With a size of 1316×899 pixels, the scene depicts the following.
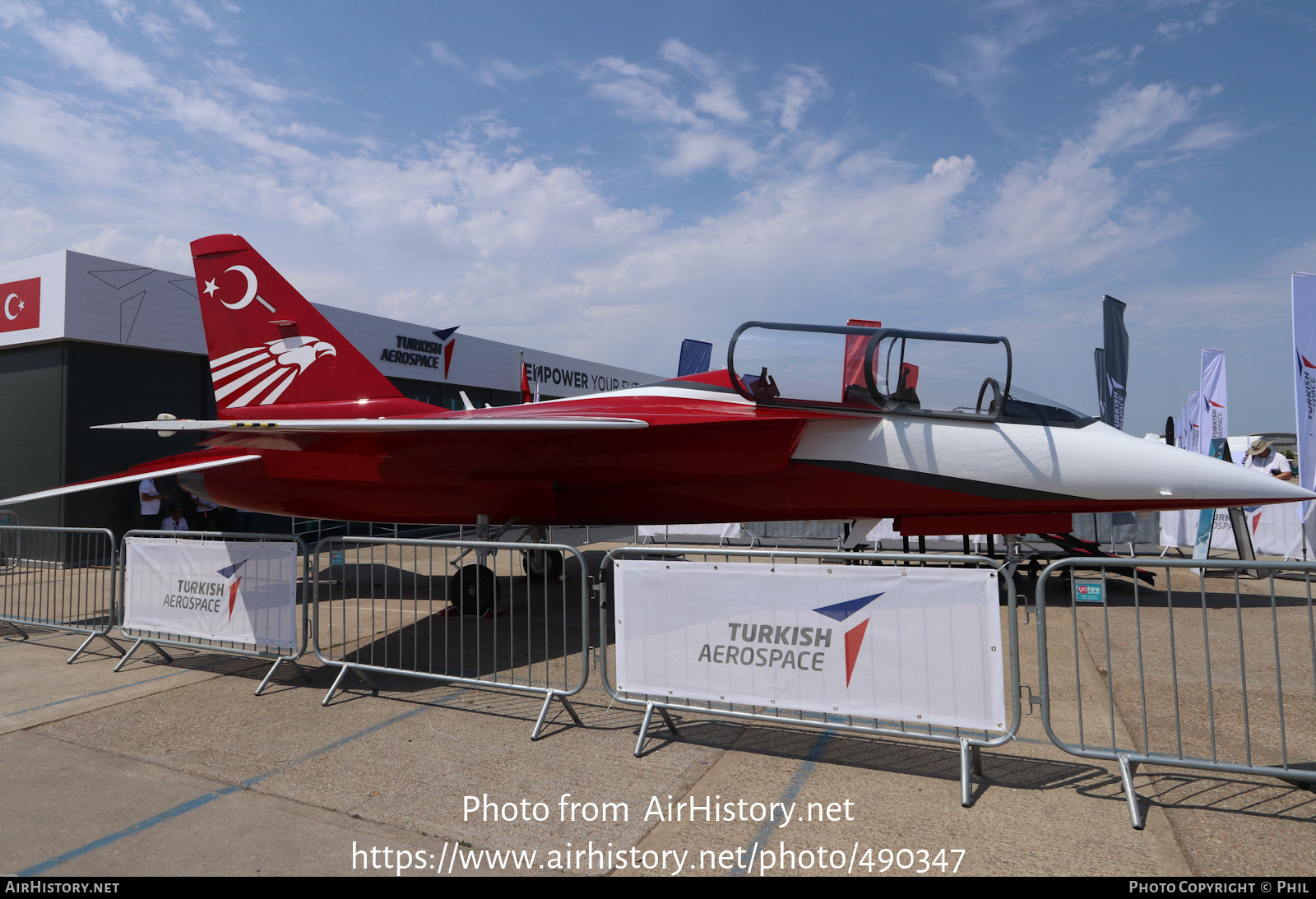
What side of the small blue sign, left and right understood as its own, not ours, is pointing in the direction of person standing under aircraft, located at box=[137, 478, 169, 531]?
right

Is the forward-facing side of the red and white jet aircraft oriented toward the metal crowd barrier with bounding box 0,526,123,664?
no

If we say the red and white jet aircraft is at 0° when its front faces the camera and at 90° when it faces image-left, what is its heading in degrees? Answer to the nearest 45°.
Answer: approximately 270°

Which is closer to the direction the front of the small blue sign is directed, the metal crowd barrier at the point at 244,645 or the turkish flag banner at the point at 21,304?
the metal crowd barrier

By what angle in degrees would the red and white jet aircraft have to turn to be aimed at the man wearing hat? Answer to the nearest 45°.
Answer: approximately 45° to its left

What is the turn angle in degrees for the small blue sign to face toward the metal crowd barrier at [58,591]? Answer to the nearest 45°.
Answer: approximately 45° to its right

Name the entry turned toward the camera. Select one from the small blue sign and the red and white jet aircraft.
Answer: the small blue sign

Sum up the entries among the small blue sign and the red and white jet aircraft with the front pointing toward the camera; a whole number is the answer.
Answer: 1

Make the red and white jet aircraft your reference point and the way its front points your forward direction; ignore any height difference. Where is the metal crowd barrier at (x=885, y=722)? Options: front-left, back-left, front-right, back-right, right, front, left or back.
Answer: right

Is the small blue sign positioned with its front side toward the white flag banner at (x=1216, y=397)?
no

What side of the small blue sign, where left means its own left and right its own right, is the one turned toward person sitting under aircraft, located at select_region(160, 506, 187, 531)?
right

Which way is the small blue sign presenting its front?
toward the camera
